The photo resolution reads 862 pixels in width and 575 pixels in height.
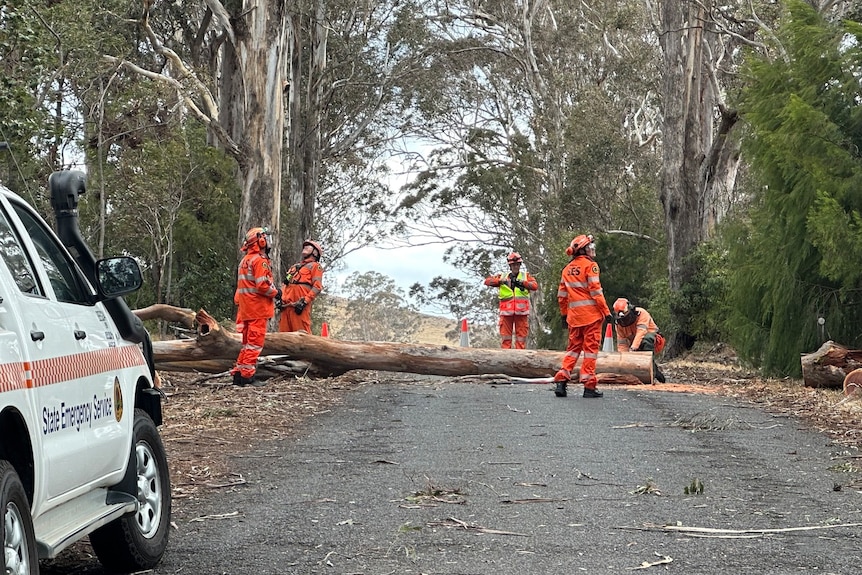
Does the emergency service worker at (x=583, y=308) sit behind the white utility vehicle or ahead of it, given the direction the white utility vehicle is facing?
ahead

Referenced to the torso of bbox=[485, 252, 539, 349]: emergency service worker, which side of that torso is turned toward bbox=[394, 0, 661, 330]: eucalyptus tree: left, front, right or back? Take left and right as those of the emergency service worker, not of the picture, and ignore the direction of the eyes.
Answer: back

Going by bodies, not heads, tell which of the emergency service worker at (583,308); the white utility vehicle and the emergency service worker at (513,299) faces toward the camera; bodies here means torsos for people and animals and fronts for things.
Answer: the emergency service worker at (513,299)

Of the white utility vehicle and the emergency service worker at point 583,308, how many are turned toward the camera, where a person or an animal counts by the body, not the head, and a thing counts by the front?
0

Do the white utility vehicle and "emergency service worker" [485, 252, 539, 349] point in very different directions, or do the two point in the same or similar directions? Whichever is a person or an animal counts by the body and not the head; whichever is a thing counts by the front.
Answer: very different directions

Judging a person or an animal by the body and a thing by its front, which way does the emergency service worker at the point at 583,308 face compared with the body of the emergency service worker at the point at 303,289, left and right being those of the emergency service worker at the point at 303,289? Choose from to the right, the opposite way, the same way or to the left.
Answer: the opposite way

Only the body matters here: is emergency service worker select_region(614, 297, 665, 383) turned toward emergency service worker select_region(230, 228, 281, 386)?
yes

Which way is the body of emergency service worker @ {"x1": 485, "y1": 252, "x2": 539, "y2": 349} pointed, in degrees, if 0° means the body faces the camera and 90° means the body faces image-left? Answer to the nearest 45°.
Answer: approximately 0°

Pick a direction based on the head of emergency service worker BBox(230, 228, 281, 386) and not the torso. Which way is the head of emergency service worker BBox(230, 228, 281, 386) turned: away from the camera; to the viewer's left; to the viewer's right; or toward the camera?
to the viewer's right

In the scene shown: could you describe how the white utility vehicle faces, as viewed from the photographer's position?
facing away from the viewer and to the right of the viewer

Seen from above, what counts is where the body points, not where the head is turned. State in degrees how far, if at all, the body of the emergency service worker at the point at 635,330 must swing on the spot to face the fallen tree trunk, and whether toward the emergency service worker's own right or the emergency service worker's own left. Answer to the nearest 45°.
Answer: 0° — they already face it

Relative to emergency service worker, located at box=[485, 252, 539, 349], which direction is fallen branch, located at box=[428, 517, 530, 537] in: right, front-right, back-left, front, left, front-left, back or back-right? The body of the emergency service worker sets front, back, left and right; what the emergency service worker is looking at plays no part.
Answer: front

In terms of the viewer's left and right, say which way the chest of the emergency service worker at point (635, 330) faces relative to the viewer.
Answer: facing the viewer and to the left of the viewer

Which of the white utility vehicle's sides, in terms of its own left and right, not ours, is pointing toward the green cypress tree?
front

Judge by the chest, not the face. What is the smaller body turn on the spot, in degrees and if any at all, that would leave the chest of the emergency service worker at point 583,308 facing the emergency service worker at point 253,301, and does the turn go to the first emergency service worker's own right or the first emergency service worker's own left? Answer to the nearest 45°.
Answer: approximately 135° to the first emergency service worker's own left
